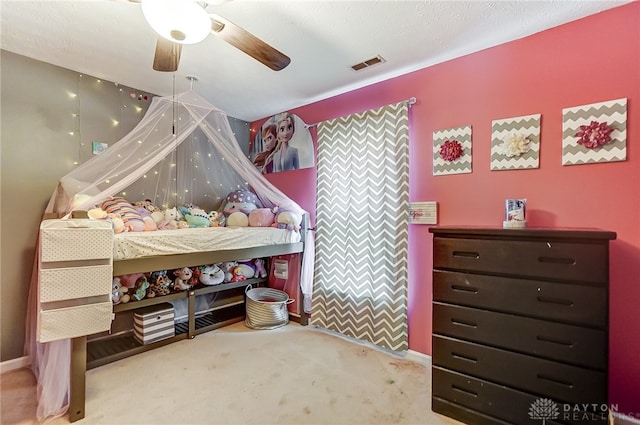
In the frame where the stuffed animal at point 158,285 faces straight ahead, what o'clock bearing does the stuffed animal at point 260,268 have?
the stuffed animal at point 260,268 is roughly at 10 o'clock from the stuffed animal at point 158,285.

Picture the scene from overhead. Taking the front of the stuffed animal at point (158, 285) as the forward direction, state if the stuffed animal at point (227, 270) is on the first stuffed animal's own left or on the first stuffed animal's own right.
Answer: on the first stuffed animal's own left

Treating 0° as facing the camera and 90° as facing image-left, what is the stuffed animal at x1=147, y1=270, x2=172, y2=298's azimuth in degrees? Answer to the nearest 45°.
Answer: approximately 315°
